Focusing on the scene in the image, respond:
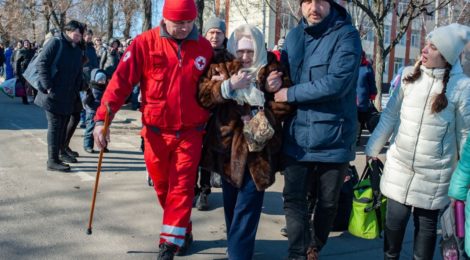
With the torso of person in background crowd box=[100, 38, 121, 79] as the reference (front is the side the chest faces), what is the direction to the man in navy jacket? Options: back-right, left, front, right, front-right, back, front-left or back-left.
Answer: front-left

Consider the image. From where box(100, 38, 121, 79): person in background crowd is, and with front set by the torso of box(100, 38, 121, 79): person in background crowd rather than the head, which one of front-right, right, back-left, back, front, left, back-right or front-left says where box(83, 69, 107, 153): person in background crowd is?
front-left

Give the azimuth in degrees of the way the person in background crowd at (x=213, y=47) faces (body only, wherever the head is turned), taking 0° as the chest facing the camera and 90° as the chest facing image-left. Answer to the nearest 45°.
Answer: approximately 0°

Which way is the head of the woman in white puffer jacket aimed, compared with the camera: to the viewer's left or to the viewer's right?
to the viewer's left

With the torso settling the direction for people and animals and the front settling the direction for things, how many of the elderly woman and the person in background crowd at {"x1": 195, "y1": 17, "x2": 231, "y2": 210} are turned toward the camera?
2

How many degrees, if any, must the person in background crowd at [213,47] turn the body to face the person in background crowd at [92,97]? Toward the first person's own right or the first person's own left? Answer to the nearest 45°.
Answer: approximately 135° to the first person's own right

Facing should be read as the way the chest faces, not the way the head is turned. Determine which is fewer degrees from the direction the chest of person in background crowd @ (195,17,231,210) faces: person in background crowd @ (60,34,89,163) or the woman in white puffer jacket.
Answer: the woman in white puffer jacket

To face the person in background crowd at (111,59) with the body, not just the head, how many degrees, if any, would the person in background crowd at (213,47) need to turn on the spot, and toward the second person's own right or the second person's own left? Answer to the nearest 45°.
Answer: approximately 180°
